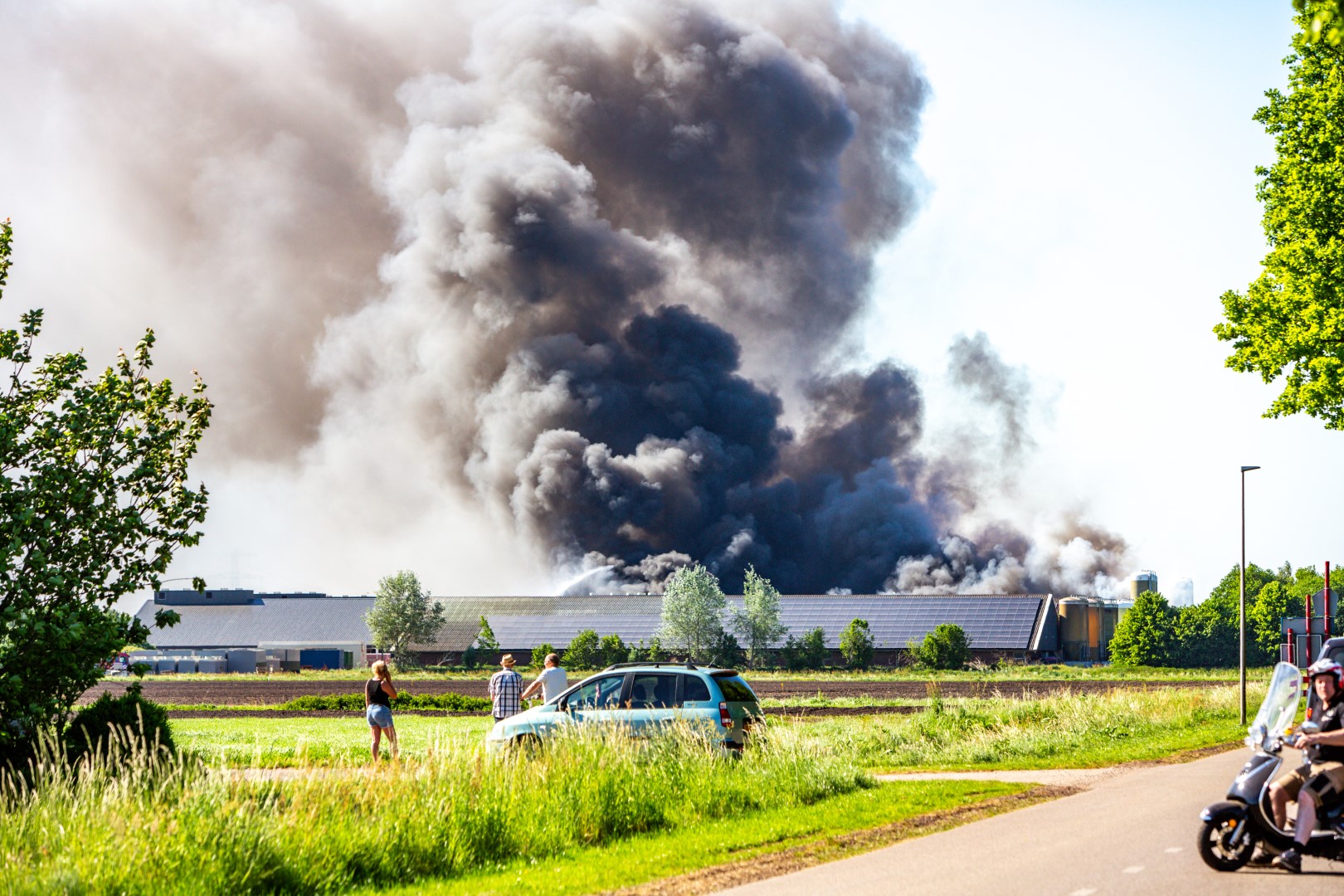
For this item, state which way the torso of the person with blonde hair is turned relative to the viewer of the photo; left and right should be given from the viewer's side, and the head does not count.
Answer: facing away from the viewer and to the right of the viewer

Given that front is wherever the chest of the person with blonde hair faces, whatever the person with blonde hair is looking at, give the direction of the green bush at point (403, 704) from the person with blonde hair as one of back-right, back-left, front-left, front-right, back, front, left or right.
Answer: front-left

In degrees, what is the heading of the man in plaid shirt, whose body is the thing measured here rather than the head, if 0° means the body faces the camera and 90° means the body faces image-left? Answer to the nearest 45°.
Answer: approximately 180°

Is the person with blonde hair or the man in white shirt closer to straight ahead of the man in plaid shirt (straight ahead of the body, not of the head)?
the man in white shirt

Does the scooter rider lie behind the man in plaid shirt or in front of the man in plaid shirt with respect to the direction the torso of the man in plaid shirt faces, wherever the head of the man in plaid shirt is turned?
behind
